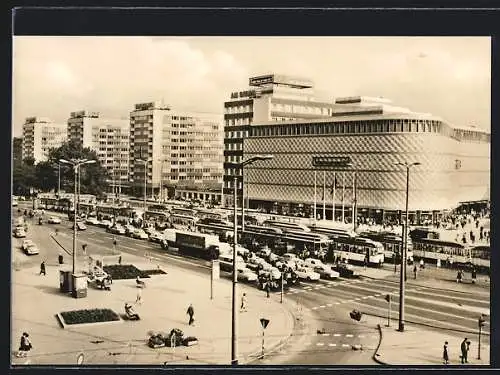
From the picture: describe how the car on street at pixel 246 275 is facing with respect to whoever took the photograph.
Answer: facing the viewer and to the right of the viewer

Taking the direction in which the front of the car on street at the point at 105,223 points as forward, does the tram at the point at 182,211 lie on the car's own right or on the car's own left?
on the car's own left

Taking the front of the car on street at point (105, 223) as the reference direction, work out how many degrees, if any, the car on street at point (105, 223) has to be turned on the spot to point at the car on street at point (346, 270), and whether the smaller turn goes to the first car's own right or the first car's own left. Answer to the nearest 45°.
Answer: approximately 45° to the first car's own left

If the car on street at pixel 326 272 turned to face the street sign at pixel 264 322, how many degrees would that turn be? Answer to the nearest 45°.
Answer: approximately 90° to its right

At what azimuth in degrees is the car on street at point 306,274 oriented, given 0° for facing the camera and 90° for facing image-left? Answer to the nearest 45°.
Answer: approximately 315°

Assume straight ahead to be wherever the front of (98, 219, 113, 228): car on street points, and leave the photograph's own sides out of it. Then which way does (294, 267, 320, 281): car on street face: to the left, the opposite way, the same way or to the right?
the same way

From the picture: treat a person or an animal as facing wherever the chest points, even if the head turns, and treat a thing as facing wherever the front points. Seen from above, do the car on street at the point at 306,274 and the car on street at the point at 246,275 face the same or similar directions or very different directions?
same or similar directions

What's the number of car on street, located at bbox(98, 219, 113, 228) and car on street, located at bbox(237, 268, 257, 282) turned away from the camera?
0

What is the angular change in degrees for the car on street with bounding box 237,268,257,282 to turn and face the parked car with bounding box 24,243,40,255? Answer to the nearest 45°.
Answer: approximately 135° to its right
